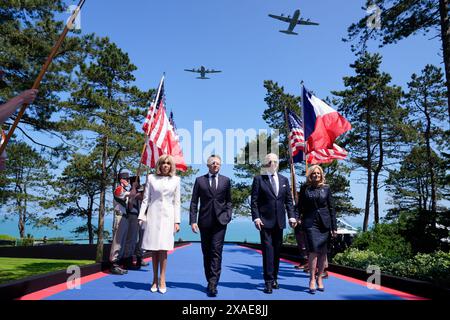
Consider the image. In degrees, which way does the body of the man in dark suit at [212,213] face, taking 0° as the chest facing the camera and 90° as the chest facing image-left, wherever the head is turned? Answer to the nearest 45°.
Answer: approximately 0°

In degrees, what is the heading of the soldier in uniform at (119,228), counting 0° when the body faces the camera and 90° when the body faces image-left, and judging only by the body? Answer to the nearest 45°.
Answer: approximately 270°

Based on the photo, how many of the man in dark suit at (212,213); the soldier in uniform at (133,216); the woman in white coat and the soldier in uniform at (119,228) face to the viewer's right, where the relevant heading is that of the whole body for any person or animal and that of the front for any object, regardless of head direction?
2

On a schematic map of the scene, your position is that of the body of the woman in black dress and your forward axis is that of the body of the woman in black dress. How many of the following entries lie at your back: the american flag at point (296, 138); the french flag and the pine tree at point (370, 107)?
3

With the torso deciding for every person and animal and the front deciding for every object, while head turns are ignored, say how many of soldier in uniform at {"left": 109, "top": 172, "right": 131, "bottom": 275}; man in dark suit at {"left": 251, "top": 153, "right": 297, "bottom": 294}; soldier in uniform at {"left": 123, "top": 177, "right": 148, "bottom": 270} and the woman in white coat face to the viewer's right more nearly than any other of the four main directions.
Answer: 2

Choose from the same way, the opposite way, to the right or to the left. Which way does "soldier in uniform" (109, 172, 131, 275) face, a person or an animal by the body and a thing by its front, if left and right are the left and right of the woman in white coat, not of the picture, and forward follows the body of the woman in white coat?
to the left

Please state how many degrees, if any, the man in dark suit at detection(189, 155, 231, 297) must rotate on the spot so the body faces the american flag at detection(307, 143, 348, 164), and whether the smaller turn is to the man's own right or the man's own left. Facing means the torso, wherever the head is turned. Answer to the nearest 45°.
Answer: approximately 135° to the man's own left
